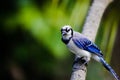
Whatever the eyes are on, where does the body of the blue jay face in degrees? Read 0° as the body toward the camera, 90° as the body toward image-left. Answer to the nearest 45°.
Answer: approximately 90°
